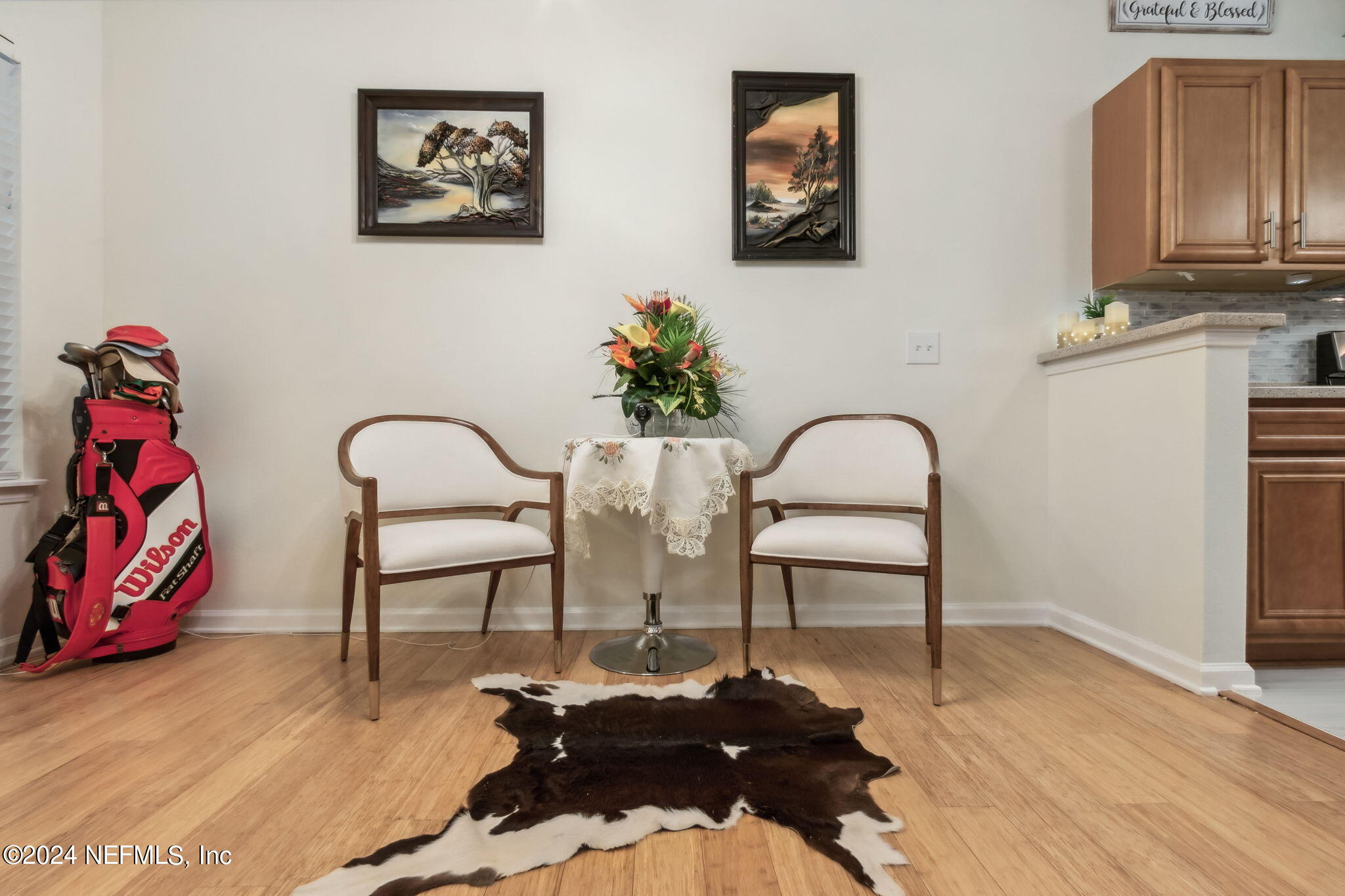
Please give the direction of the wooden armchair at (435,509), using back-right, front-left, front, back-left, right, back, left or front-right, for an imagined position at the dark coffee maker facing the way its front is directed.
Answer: right

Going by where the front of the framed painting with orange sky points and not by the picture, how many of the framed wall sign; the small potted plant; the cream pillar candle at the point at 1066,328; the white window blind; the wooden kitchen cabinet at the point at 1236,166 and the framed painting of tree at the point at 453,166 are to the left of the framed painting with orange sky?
4

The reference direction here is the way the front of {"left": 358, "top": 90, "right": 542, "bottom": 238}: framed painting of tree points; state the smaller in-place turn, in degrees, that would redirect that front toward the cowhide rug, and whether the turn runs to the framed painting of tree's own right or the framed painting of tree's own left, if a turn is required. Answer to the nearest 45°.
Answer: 0° — it already faces it

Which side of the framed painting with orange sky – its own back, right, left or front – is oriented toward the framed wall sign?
left

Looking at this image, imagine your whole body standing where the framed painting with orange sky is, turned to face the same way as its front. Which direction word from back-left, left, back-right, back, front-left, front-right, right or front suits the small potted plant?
left

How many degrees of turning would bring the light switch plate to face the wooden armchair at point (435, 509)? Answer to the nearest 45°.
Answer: approximately 45° to its right

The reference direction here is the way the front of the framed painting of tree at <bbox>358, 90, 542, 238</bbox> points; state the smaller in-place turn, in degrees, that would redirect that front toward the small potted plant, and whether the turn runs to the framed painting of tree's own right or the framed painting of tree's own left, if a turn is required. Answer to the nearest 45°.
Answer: approximately 90° to the framed painting of tree's own left

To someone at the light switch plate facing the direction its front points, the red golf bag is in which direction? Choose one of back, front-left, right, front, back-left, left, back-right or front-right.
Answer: front-right
